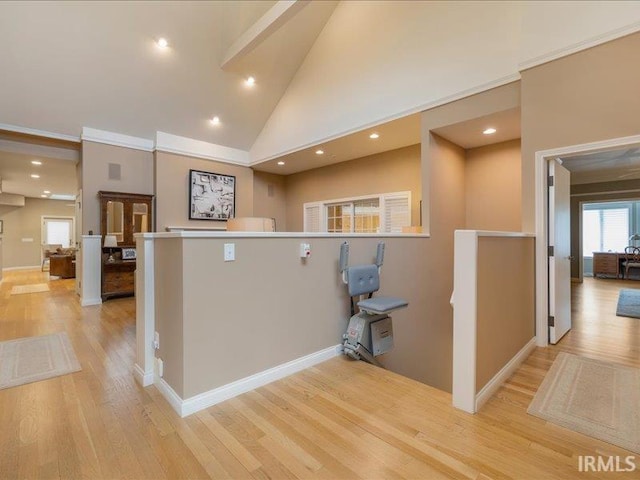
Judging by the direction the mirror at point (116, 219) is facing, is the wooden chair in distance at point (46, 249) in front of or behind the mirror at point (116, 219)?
behind

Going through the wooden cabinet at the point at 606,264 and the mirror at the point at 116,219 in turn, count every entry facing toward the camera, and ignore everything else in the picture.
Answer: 2

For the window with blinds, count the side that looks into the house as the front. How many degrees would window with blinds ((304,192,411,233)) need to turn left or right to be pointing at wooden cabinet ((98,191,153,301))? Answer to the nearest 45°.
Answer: approximately 45° to its right

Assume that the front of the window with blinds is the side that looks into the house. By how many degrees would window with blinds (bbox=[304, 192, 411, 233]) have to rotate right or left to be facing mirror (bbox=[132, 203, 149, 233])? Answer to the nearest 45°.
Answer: approximately 45° to its right

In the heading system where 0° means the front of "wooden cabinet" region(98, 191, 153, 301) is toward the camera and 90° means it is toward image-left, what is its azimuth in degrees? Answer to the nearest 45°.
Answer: approximately 315°

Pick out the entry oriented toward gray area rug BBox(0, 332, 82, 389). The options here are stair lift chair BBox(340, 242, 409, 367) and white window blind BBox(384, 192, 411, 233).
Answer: the white window blind

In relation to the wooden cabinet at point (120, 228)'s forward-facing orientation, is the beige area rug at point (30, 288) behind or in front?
behind

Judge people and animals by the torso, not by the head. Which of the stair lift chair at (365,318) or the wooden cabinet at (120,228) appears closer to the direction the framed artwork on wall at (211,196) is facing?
the stair lift chair

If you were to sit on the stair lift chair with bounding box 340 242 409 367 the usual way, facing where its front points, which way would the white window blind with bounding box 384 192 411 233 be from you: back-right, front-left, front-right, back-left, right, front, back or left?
back-left

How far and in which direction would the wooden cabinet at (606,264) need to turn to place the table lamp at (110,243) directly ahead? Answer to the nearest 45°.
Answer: approximately 45° to its right

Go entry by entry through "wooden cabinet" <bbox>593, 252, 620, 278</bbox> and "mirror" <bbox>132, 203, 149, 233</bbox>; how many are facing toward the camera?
2
